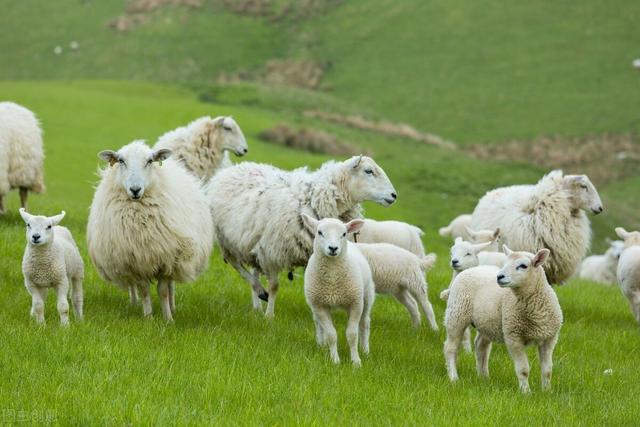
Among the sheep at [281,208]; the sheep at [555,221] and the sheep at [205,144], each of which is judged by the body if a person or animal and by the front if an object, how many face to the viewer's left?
0

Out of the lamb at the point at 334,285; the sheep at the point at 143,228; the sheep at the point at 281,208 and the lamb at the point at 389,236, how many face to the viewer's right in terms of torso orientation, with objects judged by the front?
1

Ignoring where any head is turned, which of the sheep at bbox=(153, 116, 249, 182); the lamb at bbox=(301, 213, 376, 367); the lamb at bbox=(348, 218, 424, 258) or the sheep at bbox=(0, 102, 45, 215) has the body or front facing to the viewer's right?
the sheep at bbox=(153, 116, 249, 182)

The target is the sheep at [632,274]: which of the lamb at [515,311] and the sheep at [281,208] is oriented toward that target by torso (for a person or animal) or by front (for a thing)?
the sheep at [281,208]

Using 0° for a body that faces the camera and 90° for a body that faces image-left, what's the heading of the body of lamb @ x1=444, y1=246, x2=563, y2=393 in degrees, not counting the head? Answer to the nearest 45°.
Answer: approximately 315°

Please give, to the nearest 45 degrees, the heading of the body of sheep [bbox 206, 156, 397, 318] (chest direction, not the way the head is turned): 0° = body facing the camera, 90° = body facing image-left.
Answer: approximately 270°

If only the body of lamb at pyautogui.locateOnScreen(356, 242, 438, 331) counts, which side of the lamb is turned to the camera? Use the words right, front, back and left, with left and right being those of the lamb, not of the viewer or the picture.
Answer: left

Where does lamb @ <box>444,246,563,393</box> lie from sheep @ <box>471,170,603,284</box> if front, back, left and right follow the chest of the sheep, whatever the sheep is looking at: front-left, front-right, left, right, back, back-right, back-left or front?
front-right

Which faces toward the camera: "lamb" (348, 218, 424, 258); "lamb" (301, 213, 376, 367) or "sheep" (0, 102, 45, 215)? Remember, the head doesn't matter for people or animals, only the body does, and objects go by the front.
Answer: "lamb" (301, 213, 376, 367)

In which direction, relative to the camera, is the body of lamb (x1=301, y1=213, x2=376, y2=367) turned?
toward the camera

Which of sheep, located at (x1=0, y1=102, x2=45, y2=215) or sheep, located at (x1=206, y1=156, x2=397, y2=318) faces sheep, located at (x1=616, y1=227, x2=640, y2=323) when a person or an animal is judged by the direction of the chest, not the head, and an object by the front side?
sheep, located at (x1=206, y1=156, x2=397, y2=318)

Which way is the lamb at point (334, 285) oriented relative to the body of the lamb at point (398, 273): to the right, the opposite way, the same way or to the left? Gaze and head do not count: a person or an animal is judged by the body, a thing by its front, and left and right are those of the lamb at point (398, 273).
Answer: to the left

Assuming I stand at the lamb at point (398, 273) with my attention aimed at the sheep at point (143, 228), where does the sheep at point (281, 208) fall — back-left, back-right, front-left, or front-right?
front-right

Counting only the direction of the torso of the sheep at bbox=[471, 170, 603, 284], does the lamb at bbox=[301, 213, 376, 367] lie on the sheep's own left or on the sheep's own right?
on the sheep's own right

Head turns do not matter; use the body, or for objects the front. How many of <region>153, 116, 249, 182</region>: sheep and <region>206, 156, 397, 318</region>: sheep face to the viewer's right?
2

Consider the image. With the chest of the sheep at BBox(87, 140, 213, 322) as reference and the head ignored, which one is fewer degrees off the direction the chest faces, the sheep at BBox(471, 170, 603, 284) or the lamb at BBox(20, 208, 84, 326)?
the lamb

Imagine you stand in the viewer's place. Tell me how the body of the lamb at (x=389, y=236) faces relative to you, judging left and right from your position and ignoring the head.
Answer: facing to the left of the viewer
